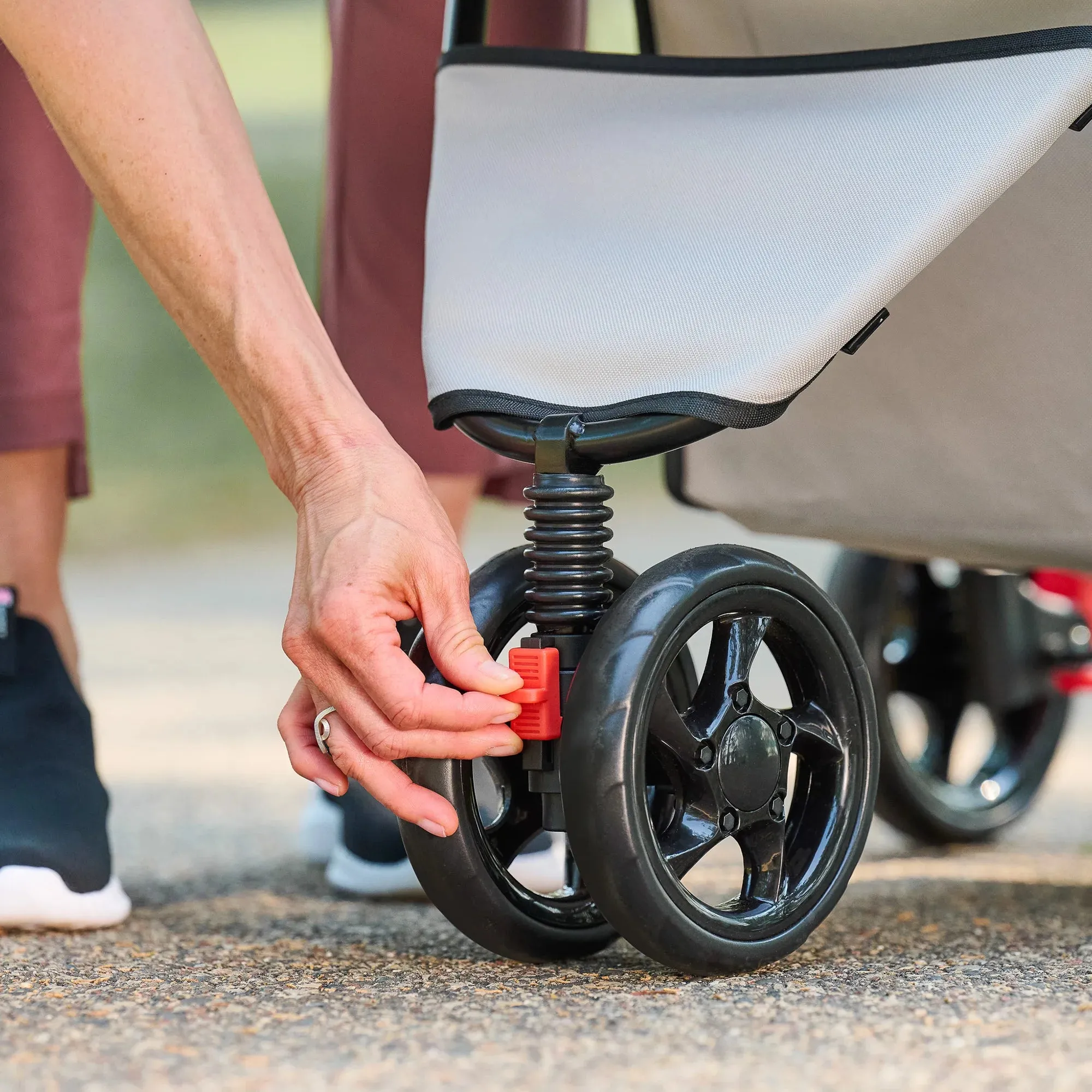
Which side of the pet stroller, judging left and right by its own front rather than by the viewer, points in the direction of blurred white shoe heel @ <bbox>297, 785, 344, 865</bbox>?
right
